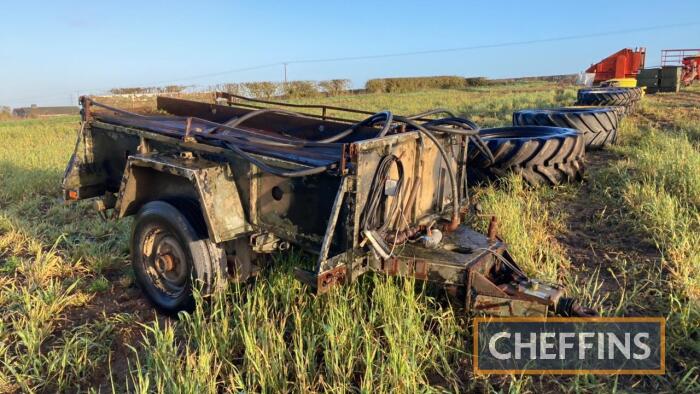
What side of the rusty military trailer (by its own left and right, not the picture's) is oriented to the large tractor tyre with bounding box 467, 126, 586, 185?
left

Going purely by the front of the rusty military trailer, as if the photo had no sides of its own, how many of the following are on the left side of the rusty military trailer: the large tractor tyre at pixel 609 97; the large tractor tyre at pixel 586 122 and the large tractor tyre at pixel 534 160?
3

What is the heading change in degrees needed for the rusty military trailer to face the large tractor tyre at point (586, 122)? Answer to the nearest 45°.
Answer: approximately 90° to its left

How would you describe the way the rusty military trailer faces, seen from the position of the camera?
facing the viewer and to the right of the viewer

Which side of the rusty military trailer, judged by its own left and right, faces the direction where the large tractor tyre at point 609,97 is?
left
